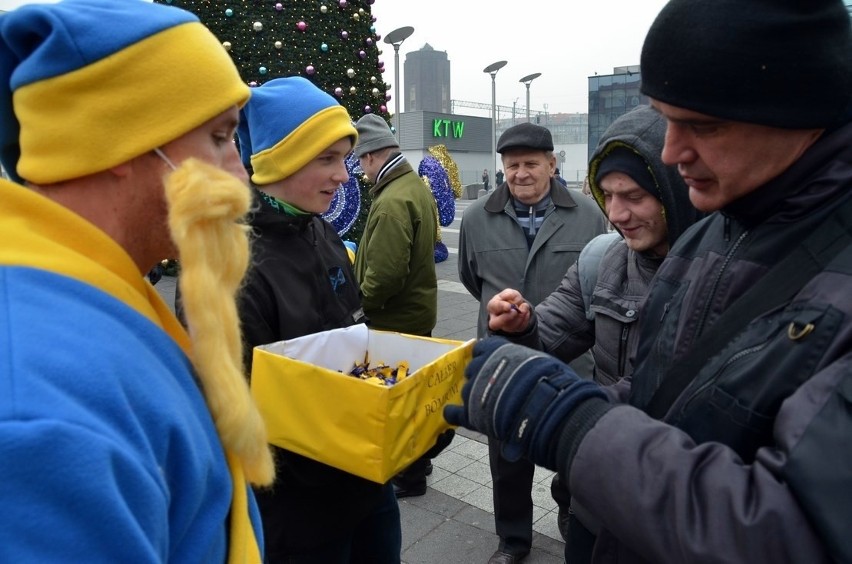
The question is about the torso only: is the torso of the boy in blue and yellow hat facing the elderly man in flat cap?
no

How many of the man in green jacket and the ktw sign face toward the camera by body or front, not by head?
1

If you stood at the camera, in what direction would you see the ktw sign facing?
facing the viewer

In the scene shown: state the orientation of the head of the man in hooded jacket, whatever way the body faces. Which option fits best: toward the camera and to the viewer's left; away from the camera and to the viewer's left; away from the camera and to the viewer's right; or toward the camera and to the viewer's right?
toward the camera and to the viewer's left

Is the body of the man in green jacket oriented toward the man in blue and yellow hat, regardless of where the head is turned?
no

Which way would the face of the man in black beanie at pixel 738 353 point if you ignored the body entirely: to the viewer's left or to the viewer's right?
to the viewer's left

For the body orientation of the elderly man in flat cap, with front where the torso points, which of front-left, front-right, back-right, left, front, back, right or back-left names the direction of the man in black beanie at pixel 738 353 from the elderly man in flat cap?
front

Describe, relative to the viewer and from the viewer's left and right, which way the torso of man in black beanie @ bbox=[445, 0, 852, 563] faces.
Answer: facing the viewer and to the left of the viewer

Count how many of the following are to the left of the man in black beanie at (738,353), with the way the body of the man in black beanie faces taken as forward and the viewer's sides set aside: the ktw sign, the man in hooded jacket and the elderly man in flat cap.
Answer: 0

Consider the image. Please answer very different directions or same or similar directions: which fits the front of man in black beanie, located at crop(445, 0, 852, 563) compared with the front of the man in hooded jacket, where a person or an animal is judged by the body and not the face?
same or similar directions

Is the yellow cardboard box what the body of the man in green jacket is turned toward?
no

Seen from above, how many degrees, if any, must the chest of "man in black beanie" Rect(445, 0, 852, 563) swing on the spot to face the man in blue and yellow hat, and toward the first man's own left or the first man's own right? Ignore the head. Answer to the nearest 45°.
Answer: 0° — they already face them

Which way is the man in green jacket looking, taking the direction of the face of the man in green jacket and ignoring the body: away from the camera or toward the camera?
away from the camera
